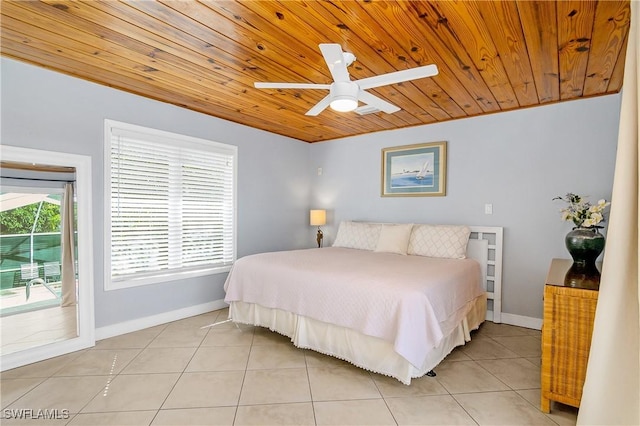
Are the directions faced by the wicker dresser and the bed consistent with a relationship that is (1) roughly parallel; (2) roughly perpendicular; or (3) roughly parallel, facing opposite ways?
roughly perpendicular

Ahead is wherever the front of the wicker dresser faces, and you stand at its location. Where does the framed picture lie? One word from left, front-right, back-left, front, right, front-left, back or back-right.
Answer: front-right

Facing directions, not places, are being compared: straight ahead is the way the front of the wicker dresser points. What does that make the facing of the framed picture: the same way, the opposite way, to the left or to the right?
to the left

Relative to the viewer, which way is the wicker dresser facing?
to the viewer's left

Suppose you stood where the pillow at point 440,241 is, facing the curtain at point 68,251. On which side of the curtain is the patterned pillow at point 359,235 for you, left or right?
right

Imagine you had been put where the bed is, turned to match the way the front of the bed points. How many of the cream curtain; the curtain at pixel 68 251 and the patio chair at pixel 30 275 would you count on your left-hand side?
1

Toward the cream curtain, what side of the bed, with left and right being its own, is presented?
left
